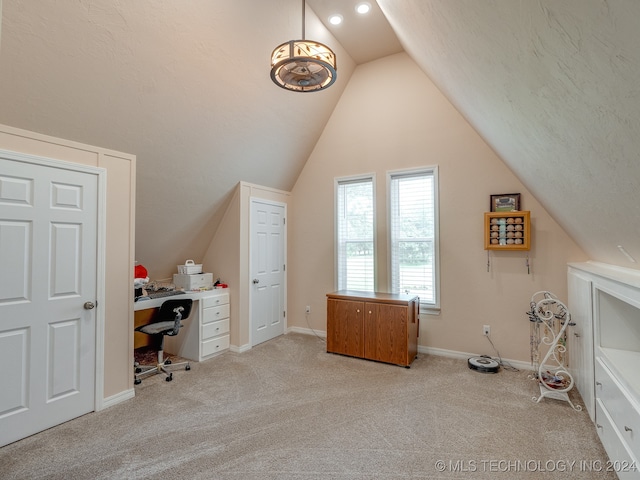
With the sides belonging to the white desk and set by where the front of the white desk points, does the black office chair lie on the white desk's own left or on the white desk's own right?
on the white desk's own right

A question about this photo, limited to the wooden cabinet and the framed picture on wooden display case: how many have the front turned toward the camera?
2

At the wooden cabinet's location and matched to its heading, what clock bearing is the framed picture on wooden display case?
The framed picture on wooden display case is roughly at 9 o'clock from the wooden cabinet.

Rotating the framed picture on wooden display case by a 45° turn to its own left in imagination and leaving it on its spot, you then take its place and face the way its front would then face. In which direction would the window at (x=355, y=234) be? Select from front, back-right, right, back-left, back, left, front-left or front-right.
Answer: back-right

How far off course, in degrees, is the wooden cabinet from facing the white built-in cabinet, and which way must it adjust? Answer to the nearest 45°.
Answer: approximately 45° to its left

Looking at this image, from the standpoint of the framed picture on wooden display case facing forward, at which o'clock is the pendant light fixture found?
The pendant light fixture is roughly at 1 o'clock from the framed picture on wooden display case.

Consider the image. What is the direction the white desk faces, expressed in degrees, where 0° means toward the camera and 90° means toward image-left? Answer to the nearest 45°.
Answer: approximately 315°

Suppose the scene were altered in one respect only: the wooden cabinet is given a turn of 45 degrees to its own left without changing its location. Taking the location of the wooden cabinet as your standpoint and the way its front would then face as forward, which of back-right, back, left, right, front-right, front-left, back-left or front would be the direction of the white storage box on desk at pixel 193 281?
back-right

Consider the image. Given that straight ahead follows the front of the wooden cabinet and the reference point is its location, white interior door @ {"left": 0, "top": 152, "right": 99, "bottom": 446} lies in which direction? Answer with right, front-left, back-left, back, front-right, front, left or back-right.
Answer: front-right
